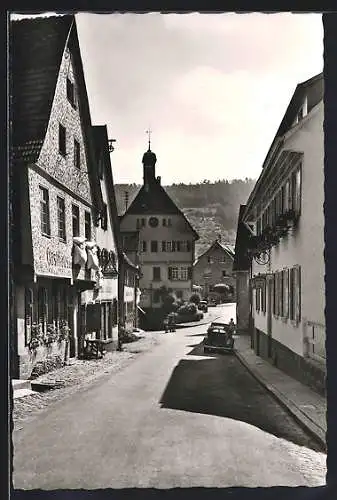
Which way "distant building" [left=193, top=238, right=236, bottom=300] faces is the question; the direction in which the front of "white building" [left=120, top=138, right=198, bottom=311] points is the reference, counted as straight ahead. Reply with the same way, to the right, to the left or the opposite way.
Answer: the same way

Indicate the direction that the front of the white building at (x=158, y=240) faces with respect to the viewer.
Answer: facing the viewer

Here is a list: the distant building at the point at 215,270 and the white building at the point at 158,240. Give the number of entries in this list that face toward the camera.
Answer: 2

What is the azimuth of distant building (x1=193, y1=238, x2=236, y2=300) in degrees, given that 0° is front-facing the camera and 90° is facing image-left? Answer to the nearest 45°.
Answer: approximately 0°
